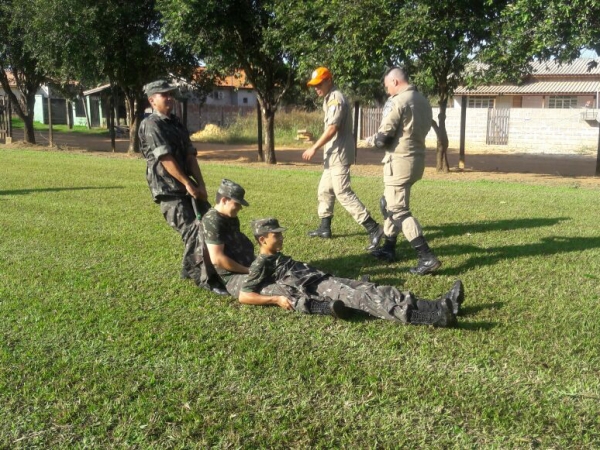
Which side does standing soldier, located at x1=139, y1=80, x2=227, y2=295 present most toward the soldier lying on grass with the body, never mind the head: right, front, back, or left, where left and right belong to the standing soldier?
front

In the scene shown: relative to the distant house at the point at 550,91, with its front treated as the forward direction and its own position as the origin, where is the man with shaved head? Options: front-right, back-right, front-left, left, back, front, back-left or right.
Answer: front

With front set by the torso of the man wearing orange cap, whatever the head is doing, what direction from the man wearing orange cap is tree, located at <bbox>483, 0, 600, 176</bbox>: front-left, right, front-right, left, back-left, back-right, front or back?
back-right

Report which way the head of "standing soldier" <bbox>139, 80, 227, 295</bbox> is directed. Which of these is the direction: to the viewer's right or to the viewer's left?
to the viewer's right

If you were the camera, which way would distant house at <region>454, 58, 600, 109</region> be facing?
facing the viewer

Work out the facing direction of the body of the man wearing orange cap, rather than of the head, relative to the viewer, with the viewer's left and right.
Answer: facing to the left of the viewer

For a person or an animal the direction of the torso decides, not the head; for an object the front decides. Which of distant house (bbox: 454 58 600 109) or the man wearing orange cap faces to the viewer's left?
the man wearing orange cap

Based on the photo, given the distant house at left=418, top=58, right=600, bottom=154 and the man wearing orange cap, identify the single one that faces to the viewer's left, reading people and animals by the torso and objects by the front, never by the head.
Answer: the man wearing orange cap

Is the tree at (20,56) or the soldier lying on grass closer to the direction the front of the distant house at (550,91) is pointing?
the soldier lying on grass

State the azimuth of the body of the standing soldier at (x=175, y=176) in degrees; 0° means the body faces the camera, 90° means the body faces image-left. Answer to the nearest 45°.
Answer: approximately 315°

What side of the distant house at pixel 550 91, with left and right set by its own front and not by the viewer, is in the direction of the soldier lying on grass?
front

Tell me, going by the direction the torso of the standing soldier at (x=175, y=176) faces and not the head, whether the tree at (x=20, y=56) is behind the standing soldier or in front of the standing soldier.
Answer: behind

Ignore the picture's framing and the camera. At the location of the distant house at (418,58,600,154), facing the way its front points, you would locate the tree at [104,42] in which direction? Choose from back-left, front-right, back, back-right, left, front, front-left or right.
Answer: front-right
